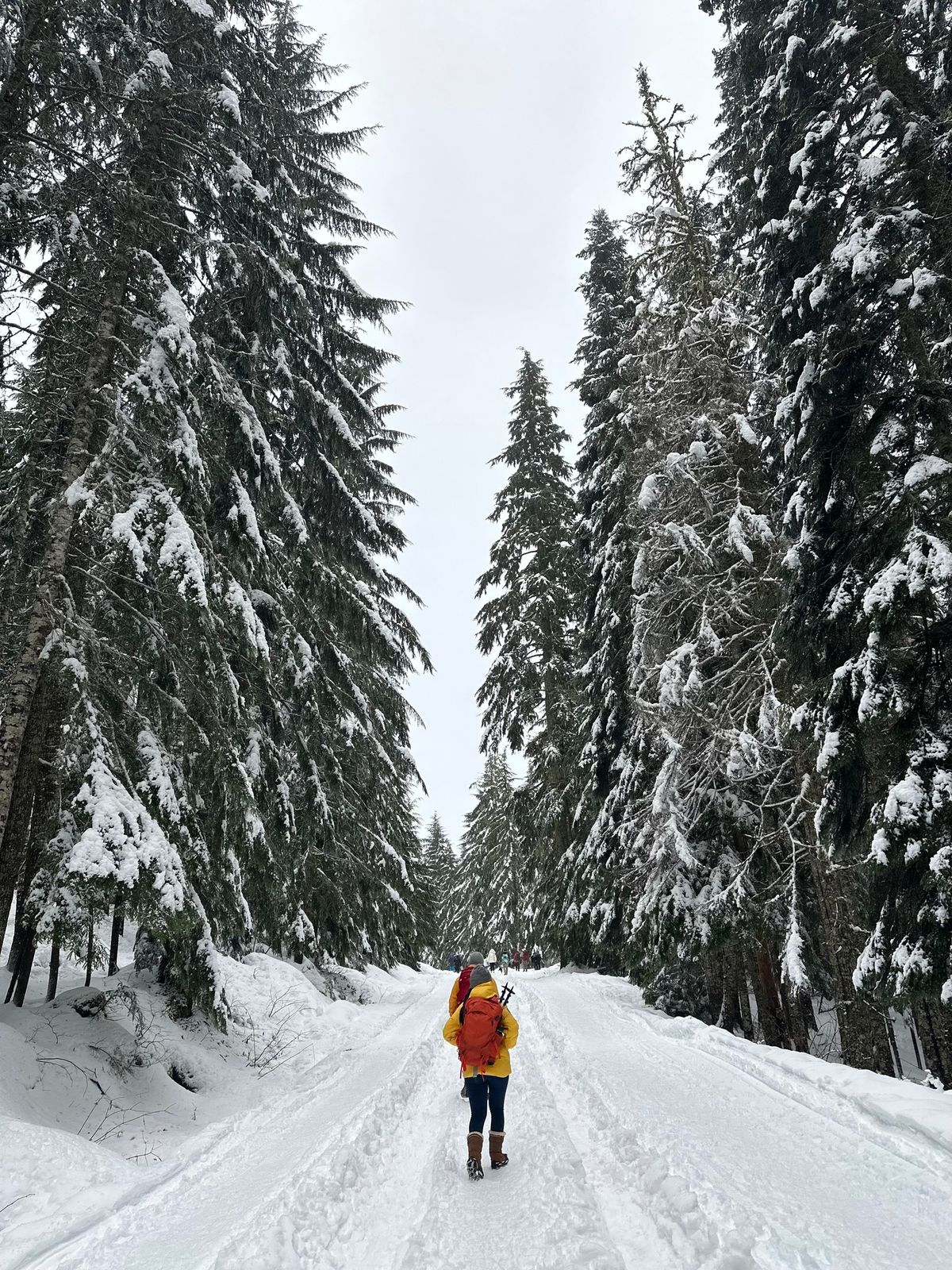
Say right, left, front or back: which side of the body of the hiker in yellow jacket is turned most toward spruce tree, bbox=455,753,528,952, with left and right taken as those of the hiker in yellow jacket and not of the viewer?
front

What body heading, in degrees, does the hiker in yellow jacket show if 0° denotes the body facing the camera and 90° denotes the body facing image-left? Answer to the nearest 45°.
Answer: approximately 180°

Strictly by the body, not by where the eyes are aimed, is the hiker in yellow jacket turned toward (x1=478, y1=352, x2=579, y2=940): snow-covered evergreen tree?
yes

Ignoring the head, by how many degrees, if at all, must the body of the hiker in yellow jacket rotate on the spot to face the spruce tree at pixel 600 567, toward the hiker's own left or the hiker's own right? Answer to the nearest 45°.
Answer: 0° — they already face it

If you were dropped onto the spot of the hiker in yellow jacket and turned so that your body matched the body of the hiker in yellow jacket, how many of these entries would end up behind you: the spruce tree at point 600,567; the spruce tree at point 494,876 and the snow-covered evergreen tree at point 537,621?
0
